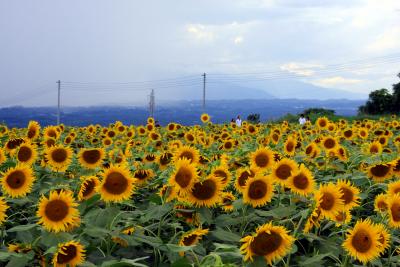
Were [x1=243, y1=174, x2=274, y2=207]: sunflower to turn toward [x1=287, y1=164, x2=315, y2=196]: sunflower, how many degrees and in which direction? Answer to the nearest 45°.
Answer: approximately 135° to its left

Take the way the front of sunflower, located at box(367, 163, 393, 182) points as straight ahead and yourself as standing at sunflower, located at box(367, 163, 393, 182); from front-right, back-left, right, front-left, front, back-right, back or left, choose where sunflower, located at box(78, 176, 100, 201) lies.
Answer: front-right

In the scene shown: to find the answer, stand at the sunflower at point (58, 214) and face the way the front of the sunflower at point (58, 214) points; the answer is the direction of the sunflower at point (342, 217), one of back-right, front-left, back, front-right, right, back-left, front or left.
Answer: left

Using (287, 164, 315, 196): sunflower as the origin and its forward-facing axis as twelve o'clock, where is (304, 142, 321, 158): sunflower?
(304, 142, 321, 158): sunflower is roughly at 6 o'clock from (287, 164, 315, 196): sunflower.

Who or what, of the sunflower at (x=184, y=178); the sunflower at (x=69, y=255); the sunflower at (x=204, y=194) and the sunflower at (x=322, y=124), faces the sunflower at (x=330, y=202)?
the sunflower at (x=322, y=124)

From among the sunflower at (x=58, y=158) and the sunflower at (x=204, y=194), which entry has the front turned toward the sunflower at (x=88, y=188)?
the sunflower at (x=58, y=158)

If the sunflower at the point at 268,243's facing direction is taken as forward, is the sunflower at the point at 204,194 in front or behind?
behind

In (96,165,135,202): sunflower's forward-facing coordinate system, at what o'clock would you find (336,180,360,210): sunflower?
(336,180,360,210): sunflower is roughly at 9 o'clock from (96,165,135,202): sunflower.

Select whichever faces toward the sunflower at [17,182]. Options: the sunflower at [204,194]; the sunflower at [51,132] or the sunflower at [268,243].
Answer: the sunflower at [51,132]
